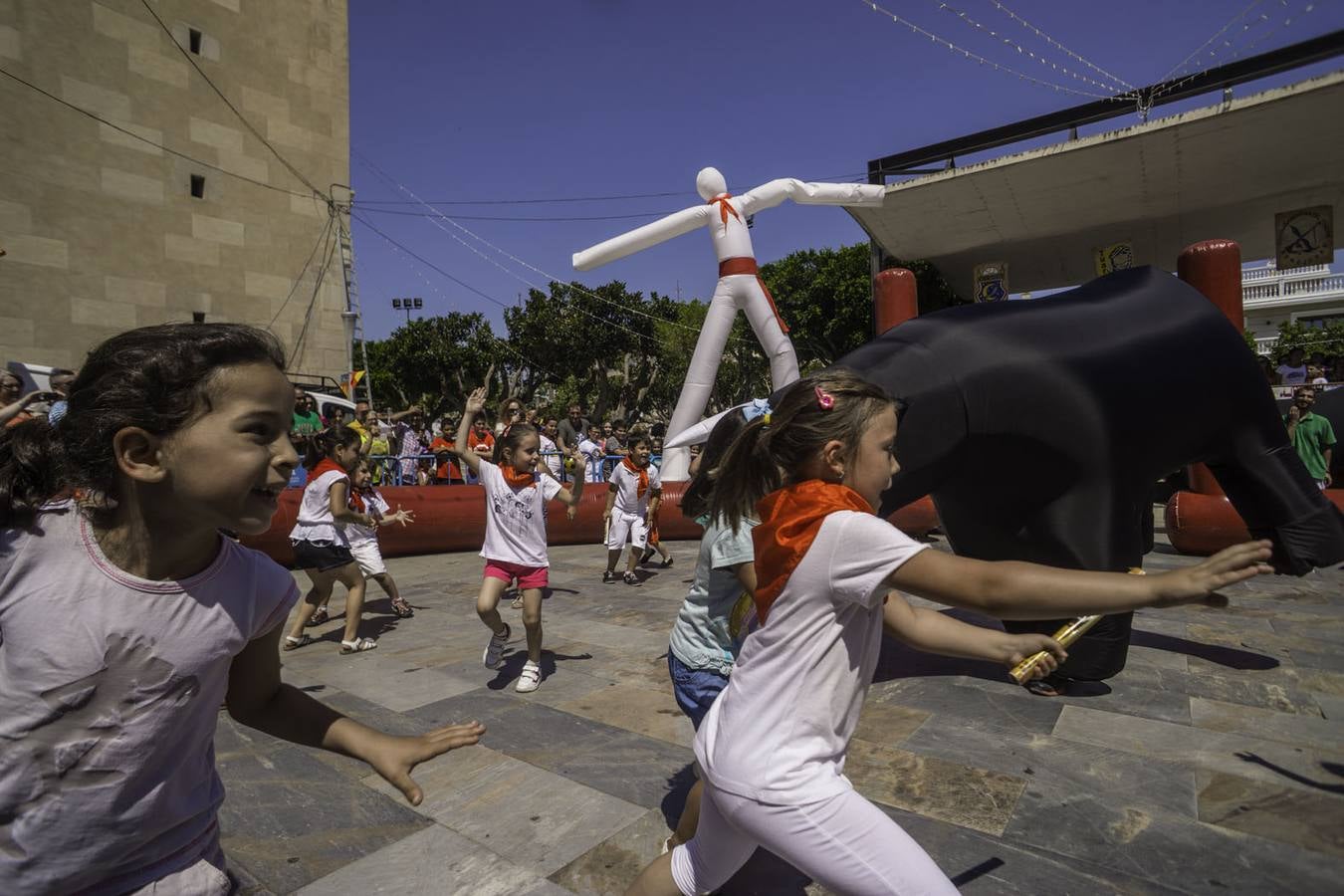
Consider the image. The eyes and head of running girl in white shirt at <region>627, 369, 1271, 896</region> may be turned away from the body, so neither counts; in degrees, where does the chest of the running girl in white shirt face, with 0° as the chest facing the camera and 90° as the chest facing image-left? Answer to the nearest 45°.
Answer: approximately 270°

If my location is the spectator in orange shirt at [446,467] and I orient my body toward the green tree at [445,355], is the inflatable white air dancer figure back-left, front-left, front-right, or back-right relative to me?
back-right

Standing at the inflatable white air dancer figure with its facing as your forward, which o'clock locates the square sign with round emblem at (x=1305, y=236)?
The square sign with round emblem is roughly at 8 o'clock from the inflatable white air dancer figure.

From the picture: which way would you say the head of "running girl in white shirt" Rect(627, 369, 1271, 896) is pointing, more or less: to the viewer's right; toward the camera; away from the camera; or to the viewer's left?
to the viewer's right

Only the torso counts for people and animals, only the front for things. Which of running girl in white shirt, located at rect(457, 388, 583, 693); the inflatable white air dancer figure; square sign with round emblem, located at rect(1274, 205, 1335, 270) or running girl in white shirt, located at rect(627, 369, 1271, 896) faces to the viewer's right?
running girl in white shirt, located at rect(627, 369, 1271, 896)

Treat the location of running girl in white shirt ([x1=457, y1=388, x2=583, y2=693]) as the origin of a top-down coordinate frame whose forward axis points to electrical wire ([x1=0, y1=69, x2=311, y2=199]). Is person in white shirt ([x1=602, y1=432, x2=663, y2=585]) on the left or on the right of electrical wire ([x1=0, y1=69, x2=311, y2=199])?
right

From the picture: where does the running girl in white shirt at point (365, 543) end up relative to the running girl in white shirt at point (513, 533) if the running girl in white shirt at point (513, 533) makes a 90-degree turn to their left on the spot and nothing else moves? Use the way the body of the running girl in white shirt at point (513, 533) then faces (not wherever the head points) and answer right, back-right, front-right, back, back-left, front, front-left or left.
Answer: back-left

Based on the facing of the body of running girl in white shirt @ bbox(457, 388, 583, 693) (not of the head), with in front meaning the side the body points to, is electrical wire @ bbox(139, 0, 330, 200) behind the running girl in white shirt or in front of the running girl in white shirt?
behind

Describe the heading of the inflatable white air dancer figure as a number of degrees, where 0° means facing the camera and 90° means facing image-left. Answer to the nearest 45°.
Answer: approximately 0°

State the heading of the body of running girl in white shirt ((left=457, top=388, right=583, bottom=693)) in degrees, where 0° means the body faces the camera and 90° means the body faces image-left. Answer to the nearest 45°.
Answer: approximately 0°
